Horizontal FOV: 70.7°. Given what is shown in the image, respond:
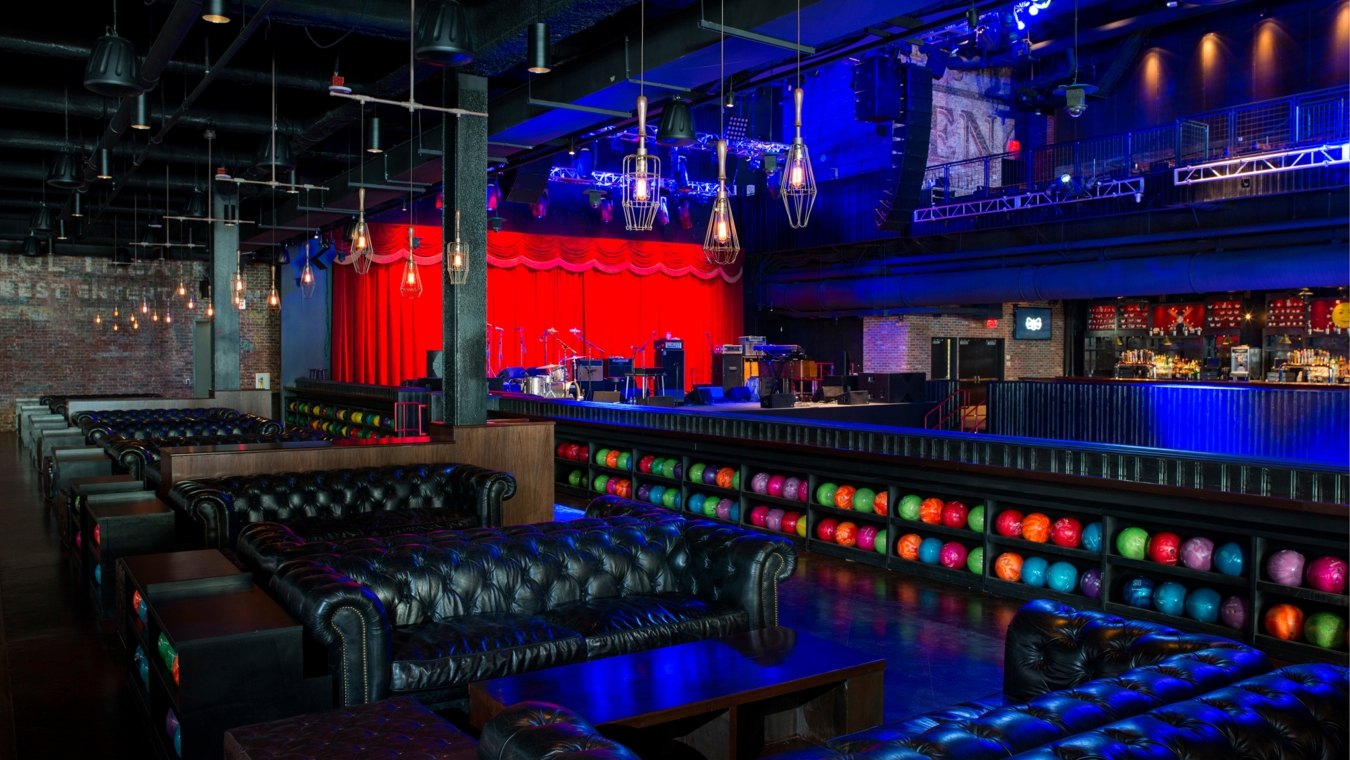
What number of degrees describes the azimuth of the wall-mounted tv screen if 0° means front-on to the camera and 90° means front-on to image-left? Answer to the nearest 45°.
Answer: approximately 0°

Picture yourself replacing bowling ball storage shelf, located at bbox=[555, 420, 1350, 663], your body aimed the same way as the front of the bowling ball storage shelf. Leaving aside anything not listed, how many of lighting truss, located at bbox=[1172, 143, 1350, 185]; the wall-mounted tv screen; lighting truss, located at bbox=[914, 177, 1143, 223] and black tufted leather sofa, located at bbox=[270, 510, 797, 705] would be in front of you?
1

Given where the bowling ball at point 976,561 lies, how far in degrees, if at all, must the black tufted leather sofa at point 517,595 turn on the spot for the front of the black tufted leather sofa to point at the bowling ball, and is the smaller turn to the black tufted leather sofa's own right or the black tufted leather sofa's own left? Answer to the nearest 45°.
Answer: approximately 90° to the black tufted leather sofa's own left

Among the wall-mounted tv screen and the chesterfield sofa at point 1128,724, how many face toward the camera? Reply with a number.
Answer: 1

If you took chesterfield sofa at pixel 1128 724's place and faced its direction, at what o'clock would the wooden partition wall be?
The wooden partition wall is roughly at 12 o'clock from the chesterfield sofa.

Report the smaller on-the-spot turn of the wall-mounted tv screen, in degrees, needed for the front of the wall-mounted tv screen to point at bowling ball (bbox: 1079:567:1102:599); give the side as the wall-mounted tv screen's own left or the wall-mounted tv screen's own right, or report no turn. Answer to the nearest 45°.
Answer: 0° — it already faces it

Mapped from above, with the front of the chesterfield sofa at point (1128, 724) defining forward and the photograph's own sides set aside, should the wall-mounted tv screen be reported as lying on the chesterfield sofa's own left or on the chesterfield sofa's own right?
on the chesterfield sofa's own right

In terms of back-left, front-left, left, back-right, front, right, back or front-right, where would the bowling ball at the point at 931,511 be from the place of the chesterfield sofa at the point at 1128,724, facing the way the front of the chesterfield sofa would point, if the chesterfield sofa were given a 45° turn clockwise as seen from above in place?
front

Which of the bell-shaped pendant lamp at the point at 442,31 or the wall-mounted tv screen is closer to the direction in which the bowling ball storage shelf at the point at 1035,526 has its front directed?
the bell-shaped pendant lamp
